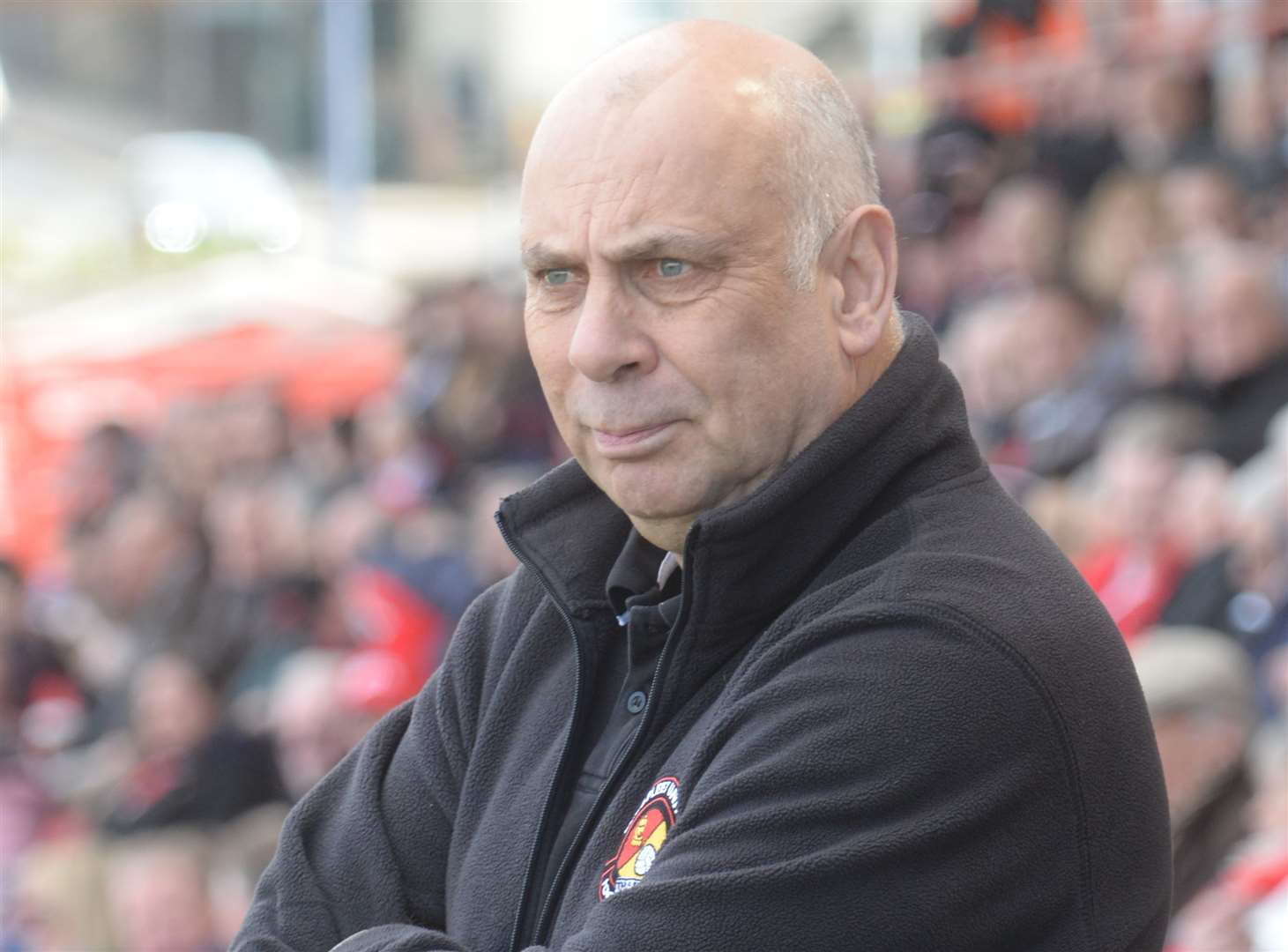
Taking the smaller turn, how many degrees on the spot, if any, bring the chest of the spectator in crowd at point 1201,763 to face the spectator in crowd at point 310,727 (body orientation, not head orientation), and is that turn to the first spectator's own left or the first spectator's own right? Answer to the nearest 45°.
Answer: approximately 90° to the first spectator's own right

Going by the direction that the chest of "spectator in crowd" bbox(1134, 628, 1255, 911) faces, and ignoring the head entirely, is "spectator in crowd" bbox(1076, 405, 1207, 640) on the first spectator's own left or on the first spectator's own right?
on the first spectator's own right

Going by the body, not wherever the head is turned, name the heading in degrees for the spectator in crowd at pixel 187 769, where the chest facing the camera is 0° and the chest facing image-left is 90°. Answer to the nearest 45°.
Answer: approximately 45°

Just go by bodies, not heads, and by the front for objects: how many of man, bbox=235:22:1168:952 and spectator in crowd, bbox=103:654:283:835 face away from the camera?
0

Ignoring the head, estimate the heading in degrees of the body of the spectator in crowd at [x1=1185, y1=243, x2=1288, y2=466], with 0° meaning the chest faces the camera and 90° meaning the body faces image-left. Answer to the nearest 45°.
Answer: approximately 45°

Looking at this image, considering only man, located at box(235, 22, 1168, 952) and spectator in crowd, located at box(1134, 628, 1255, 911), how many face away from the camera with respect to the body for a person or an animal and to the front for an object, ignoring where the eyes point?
0

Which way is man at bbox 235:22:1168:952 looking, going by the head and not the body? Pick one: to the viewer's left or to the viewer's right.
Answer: to the viewer's left

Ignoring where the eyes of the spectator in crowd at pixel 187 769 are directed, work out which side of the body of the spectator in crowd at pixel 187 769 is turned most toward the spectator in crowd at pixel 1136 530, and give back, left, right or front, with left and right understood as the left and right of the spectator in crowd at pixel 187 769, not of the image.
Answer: left
